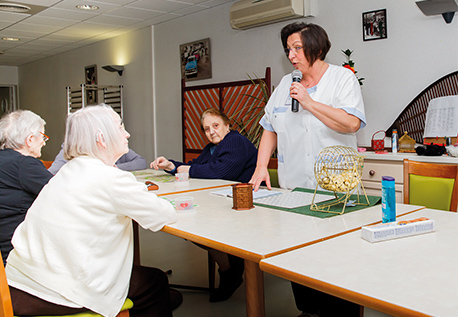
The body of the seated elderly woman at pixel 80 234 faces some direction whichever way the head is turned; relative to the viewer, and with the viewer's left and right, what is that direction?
facing away from the viewer and to the right of the viewer

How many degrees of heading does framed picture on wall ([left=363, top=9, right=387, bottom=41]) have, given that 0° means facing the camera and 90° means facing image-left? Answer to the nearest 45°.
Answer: approximately 45°

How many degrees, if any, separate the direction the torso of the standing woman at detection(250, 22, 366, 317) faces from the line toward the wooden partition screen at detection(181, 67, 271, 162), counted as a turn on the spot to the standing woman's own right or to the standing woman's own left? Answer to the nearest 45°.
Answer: approximately 135° to the standing woman's own right

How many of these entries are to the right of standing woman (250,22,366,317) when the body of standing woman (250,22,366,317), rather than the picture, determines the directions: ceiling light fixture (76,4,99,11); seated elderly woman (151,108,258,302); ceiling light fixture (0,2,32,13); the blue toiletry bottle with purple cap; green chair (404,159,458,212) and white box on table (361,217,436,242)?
3

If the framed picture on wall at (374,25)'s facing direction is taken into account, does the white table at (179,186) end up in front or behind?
in front

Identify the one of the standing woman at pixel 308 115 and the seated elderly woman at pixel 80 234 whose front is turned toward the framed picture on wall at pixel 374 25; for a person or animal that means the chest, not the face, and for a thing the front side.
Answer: the seated elderly woman

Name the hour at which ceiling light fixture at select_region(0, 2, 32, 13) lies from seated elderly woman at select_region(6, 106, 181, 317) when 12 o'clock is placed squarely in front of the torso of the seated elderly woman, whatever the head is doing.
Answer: The ceiling light fixture is roughly at 10 o'clock from the seated elderly woman.
